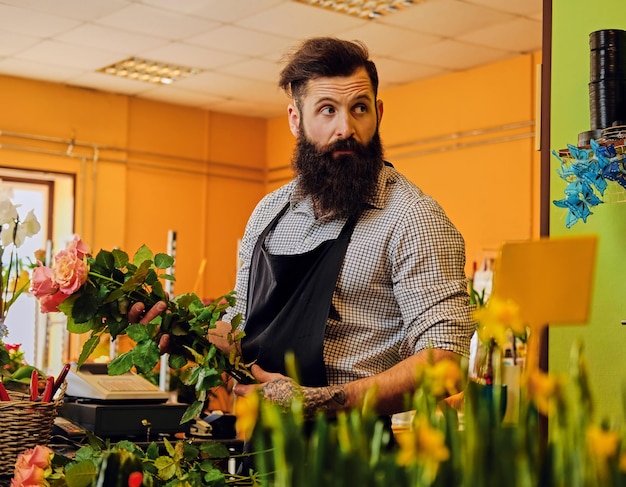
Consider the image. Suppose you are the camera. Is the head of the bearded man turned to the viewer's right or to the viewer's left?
to the viewer's right

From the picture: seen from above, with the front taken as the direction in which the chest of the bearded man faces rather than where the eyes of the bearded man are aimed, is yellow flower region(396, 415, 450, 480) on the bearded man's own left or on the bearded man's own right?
on the bearded man's own left

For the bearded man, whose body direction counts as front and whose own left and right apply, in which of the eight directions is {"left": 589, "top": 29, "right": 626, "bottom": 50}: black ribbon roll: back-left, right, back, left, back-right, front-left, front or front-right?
back-left

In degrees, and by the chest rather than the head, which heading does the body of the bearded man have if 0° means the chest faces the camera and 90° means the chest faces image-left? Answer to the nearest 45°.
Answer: approximately 45°
